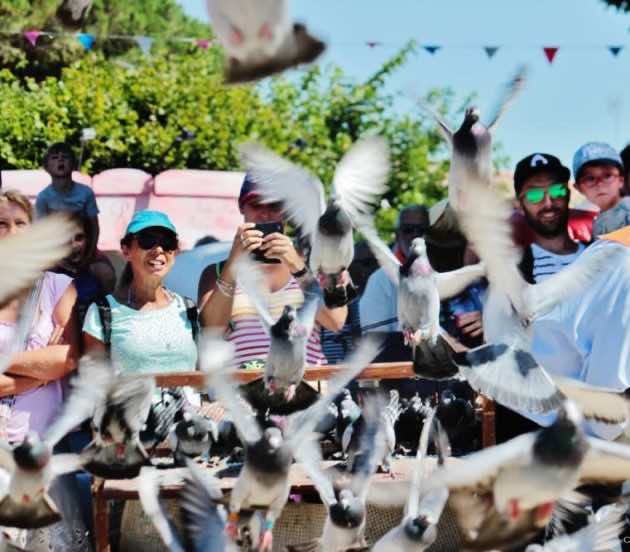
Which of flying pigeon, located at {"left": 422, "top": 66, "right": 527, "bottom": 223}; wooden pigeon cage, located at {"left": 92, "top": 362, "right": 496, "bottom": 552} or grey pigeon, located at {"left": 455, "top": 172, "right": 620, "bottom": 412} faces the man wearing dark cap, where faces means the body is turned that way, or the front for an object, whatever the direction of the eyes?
the grey pigeon

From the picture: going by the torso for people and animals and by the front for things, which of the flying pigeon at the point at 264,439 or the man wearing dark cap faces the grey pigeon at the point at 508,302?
the man wearing dark cap

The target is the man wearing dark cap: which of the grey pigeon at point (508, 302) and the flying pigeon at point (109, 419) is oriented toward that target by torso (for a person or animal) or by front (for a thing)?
the grey pigeon

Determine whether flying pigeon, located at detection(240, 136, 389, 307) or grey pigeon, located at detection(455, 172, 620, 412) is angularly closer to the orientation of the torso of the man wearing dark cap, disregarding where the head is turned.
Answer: the grey pigeon

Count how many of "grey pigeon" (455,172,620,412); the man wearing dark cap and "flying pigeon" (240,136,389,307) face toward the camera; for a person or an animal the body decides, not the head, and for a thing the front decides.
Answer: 2

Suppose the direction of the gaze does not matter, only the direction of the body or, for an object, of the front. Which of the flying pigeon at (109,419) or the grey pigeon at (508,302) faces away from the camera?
the grey pigeon

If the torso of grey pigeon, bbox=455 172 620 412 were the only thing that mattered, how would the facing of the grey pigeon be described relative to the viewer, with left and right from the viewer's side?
facing away from the viewer
